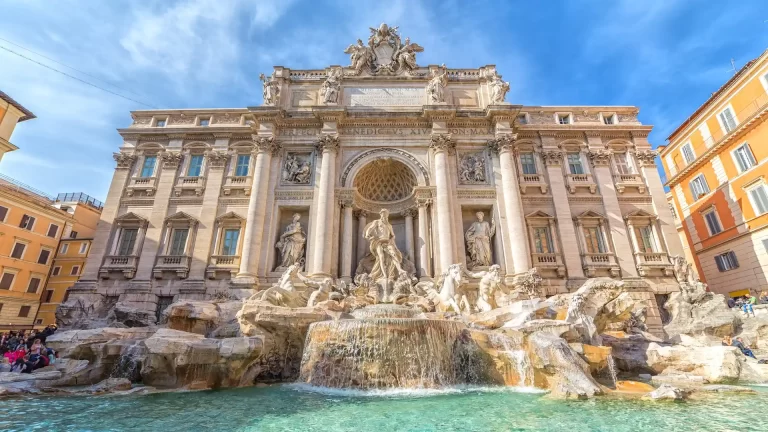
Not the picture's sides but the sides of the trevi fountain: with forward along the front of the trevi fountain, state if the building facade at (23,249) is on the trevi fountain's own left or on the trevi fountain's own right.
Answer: on the trevi fountain's own right

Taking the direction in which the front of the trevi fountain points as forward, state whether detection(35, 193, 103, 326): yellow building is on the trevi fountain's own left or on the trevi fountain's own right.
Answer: on the trevi fountain's own right

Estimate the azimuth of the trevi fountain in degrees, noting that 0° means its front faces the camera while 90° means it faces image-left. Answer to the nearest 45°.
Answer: approximately 0°

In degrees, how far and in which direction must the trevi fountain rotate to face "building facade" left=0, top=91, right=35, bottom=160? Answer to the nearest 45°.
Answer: approximately 90° to its right

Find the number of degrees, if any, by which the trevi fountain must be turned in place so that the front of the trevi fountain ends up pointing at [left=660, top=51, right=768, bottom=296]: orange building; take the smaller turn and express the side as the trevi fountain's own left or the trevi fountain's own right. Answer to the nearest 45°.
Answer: approximately 90° to the trevi fountain's own left
